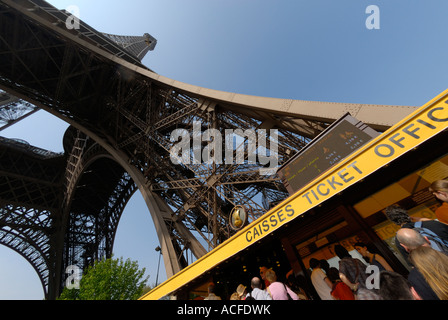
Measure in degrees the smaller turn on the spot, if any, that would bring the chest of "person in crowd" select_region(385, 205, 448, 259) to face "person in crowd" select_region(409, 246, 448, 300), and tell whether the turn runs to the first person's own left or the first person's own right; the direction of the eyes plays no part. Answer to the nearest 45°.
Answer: approximately 180°

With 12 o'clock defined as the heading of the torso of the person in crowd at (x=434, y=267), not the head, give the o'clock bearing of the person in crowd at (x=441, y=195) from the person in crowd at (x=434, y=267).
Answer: the person in crowd at (x=441, y=195) is roughly at 1 o'clock from the person in crowd at (x=434, y=267).

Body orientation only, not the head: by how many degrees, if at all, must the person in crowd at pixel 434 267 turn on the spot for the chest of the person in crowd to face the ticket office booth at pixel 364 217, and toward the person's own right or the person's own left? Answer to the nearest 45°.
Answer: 0° — they already face it

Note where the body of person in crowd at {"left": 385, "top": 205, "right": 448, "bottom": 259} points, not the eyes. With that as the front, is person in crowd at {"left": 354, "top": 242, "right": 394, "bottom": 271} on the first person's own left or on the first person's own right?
on the first person's own left

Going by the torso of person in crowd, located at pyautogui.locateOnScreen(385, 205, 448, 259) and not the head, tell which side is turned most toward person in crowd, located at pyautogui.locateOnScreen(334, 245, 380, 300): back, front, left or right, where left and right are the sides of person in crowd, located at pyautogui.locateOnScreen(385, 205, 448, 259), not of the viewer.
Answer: left

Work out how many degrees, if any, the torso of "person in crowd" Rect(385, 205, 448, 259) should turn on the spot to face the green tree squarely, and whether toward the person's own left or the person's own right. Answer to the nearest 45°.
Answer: approximately 90° to the person's own left

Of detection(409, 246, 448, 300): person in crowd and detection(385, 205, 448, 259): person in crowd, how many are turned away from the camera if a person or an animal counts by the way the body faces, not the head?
2

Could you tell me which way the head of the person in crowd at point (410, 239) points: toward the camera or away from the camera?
away from the camera

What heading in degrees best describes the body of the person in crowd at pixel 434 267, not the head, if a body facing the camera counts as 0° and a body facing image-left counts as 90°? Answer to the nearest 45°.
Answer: approximately 180°

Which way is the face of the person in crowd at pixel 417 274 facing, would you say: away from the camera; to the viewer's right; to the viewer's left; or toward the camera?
away from the camera

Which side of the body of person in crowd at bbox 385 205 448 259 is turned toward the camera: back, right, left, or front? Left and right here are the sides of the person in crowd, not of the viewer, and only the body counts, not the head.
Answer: back
